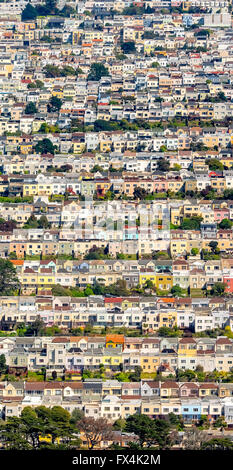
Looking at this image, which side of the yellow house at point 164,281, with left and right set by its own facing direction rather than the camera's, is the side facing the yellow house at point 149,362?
front

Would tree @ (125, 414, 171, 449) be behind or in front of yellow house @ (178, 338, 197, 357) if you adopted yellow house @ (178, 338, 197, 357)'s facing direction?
in front

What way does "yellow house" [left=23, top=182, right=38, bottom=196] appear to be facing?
toward the camera

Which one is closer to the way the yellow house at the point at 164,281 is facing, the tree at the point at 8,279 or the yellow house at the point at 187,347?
the yellow house

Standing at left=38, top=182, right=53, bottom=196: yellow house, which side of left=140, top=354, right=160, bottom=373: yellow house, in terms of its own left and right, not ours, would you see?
back

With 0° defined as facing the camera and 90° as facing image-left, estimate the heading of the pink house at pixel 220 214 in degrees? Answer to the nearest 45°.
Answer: approximately 0°

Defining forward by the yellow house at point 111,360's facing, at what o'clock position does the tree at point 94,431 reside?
The tree is roughly at 12 o'clock from the yellow house.

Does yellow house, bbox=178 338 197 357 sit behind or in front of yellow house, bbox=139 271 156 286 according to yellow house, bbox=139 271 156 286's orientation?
in front

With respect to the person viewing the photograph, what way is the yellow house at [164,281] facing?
facing the viewer

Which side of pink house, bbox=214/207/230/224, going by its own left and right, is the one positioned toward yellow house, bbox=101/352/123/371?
front

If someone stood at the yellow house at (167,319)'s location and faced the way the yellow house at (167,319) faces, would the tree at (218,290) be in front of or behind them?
behind
